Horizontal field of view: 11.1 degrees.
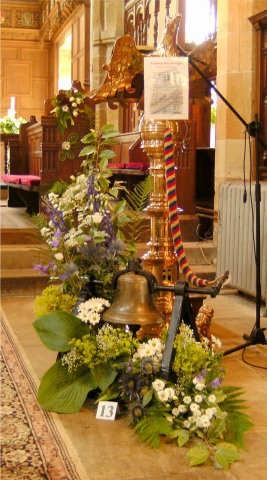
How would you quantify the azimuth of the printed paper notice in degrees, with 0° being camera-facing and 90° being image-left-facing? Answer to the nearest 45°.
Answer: approximately 0°

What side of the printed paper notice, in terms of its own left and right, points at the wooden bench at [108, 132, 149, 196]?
back

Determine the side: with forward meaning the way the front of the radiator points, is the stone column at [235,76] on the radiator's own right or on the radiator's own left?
on the radiator's own right

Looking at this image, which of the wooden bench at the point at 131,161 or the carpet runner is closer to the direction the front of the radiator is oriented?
the carpet runner

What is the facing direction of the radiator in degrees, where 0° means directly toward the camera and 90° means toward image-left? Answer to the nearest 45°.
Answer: approximately 45°

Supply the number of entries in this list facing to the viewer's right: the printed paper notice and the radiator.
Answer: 0

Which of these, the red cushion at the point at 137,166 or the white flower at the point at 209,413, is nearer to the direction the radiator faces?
the white flower
